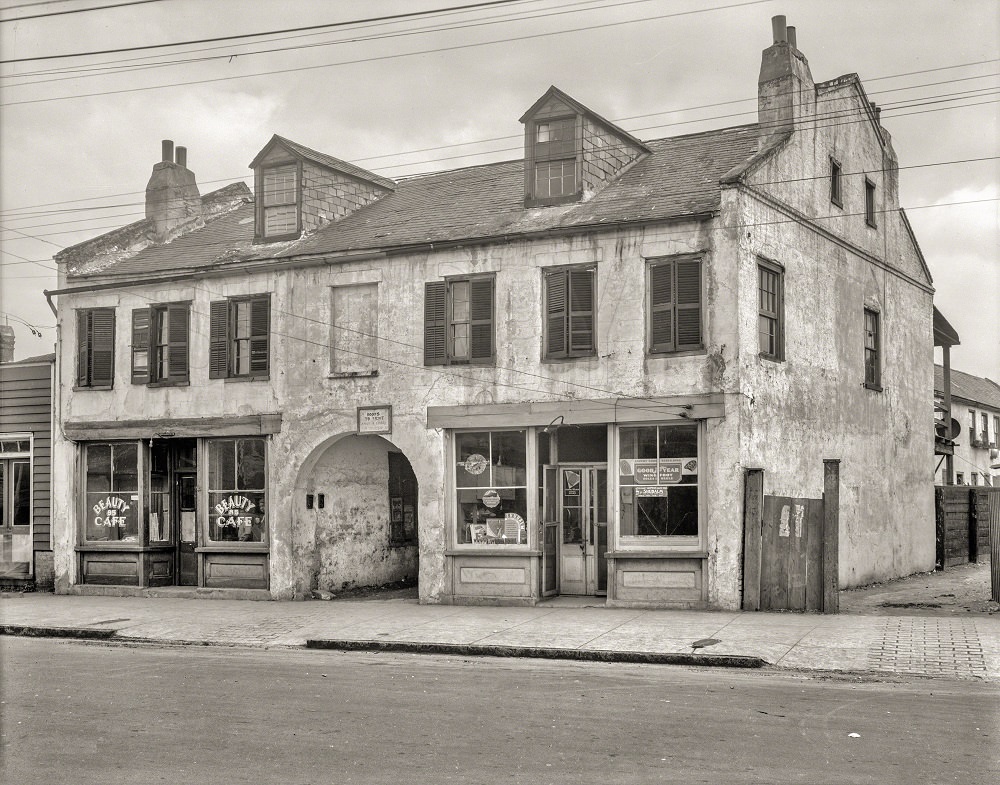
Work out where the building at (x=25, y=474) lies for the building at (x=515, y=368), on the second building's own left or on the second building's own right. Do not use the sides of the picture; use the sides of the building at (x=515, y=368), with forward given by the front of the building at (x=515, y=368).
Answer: on the second building's own right

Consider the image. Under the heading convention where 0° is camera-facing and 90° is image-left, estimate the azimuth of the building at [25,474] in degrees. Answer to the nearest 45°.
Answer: approximately 0°

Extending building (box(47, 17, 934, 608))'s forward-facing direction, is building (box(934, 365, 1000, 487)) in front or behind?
behind

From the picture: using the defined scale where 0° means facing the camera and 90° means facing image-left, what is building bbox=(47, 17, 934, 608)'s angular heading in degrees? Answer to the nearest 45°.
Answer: approximately 45°
